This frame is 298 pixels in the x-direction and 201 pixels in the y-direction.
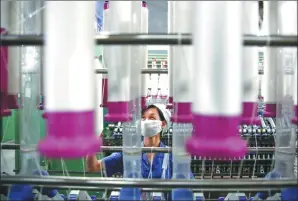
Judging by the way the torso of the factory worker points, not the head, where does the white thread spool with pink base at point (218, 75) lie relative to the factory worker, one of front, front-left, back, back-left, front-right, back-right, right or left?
front-left

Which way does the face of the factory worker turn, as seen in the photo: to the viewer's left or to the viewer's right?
to the viewer's left

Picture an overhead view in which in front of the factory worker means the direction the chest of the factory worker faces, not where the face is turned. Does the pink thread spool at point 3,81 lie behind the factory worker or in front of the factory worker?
in front

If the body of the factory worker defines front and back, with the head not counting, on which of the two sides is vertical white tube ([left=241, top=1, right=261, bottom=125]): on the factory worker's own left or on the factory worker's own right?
on the factory worker's own left

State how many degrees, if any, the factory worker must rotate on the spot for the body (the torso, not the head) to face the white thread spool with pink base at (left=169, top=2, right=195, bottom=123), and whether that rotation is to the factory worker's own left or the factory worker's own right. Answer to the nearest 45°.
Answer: approximately 45° to the factory worker's own left

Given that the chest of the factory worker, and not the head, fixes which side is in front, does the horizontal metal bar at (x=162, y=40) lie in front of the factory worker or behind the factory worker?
in front

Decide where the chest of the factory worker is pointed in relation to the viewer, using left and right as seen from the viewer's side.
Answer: facing the viewer and to the left of the viewer

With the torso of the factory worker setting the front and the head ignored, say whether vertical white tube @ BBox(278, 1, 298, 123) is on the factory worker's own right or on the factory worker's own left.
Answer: on the factory worker's own left

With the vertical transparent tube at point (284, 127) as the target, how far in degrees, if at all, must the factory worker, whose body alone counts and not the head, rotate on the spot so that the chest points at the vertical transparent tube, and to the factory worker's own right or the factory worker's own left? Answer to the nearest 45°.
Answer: approximately 45° to the factory worker's own left

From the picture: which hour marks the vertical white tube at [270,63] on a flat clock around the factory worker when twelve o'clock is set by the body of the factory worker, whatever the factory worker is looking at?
The vertical white tube is roughly at 10 o'clock from the factory worker.
